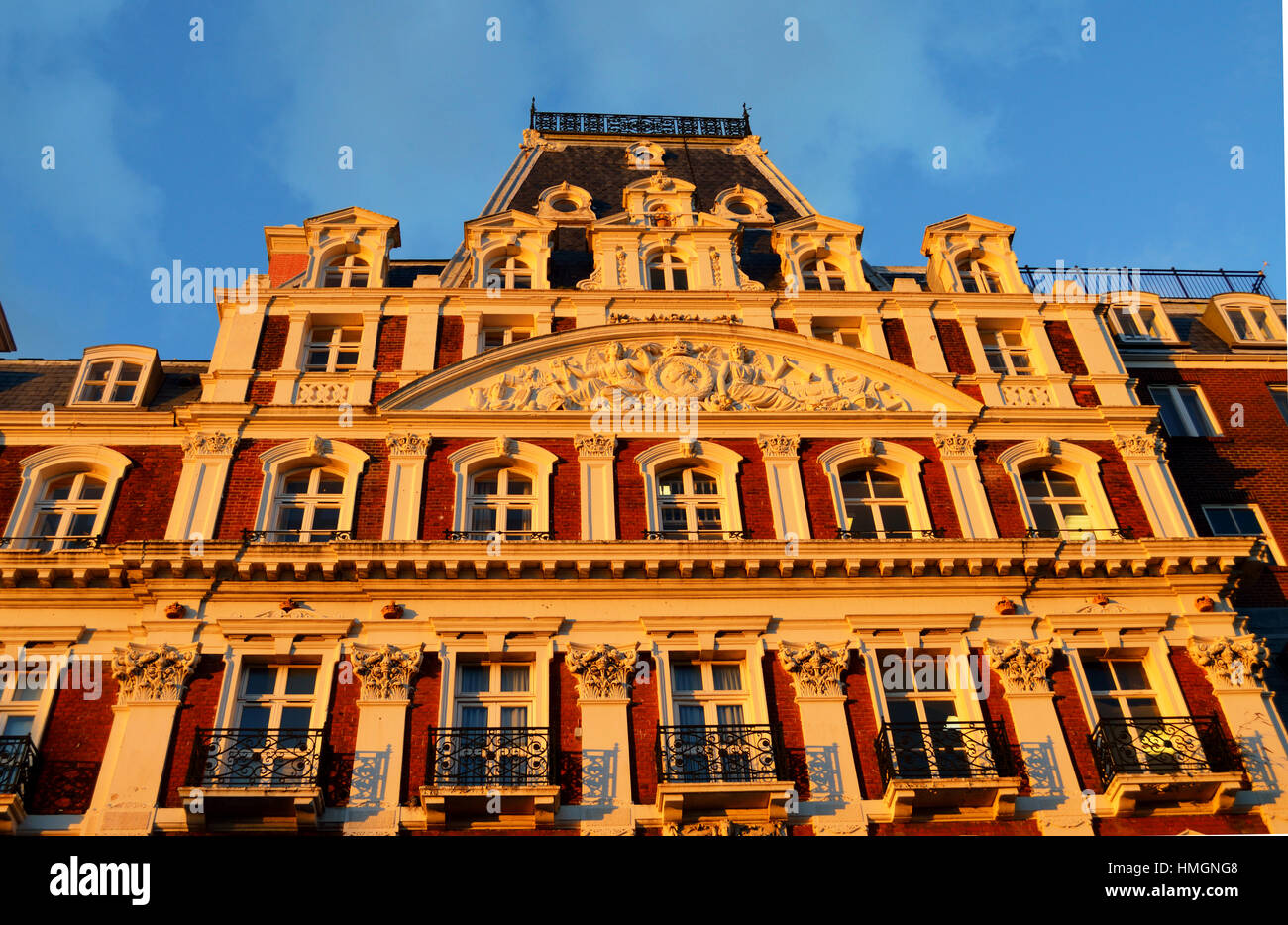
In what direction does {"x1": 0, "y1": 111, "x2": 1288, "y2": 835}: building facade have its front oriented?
toward the camera
